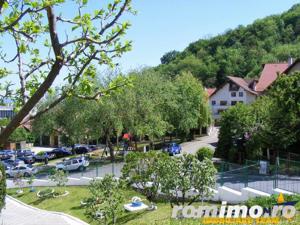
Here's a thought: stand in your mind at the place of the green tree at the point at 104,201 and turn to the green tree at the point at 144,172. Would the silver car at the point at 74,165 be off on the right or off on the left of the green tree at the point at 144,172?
left

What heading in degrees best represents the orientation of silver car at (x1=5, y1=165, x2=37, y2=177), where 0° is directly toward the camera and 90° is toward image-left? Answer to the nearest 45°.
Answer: approximately 90°

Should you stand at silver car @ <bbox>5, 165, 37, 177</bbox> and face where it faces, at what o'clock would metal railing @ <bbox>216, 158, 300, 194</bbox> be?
The metal railing is roughly at 8 o'clock from the silver car.

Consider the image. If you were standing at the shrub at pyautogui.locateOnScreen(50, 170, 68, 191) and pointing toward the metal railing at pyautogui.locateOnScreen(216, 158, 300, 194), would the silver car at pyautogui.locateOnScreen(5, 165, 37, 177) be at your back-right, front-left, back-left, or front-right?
back-left
